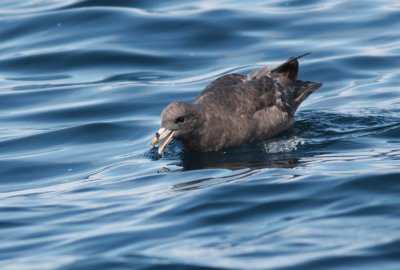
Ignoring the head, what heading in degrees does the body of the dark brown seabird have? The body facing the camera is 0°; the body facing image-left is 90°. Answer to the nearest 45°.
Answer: approximately 45°
